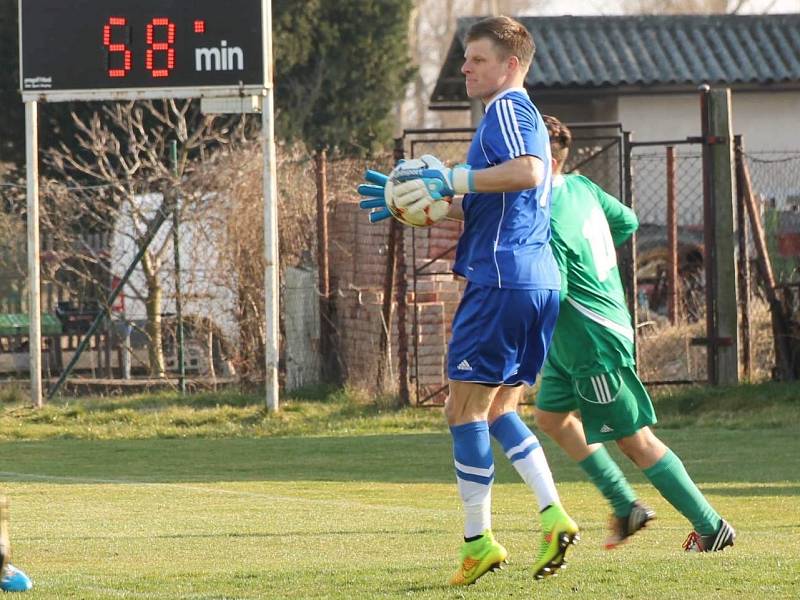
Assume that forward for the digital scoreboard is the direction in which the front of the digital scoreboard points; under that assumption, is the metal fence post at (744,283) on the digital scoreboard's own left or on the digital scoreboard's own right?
on the digital scoreboard's own left

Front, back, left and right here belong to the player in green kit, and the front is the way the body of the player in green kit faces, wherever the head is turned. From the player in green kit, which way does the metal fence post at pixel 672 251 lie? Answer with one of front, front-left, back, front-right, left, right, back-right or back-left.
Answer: front-right

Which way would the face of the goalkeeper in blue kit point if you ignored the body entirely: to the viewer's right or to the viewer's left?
to the viewer's left

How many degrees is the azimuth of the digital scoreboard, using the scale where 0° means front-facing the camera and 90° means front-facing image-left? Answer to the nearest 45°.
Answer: approximately 0°

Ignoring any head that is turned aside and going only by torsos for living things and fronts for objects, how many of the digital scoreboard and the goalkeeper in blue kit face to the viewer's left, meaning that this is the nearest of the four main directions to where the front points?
1

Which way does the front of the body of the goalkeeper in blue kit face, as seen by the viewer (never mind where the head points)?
to the viewer's left

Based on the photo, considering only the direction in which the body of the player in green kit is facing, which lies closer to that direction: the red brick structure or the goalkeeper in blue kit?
the red brick structure

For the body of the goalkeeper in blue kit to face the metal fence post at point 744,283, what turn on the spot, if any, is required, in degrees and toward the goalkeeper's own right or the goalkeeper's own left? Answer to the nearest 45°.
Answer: approximately 90° to the goalkeeper's own right

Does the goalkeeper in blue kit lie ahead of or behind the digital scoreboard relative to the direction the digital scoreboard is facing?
ahead
